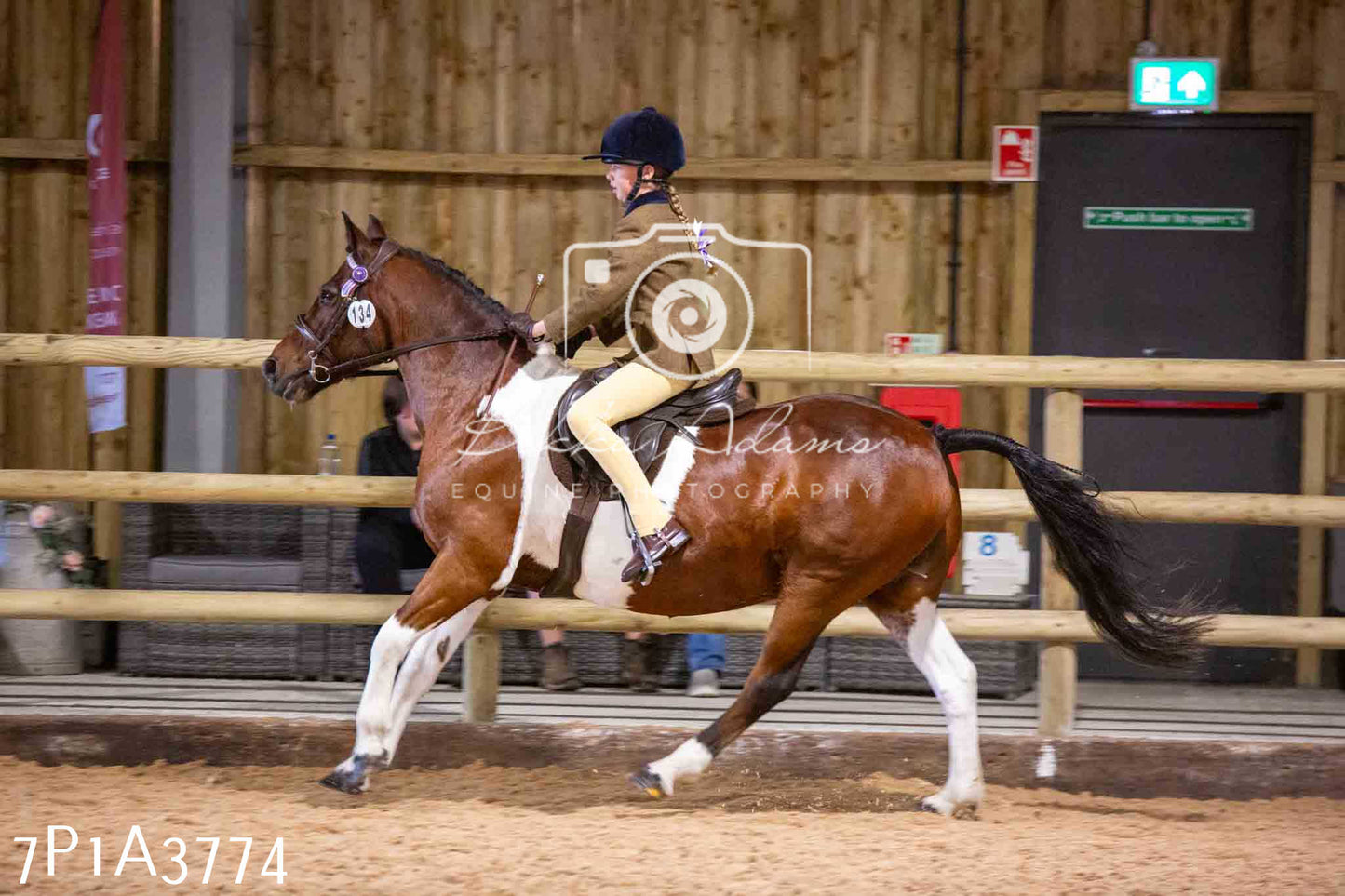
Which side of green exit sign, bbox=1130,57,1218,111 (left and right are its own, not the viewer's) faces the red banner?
right

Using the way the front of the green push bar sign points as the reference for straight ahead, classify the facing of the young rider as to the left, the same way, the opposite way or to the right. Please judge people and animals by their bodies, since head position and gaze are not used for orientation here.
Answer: to the right

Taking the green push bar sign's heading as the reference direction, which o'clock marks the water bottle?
The water bottle is roughly at 2 o'clock from the green push bar sign.

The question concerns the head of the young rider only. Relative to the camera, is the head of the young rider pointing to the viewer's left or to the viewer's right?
to the viewer's left

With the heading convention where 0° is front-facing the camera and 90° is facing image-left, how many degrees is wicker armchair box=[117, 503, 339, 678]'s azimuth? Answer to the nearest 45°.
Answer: approximately 0°

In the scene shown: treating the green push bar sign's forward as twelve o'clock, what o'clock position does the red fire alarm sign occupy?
The red fire alarm sign is roughly at 2 o'clock from the green push bar sign.

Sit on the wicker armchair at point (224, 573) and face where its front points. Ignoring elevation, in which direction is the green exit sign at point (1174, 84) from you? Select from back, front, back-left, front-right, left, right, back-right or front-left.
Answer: left

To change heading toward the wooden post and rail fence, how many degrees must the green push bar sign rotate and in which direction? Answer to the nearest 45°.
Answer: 0° — it already faces it
